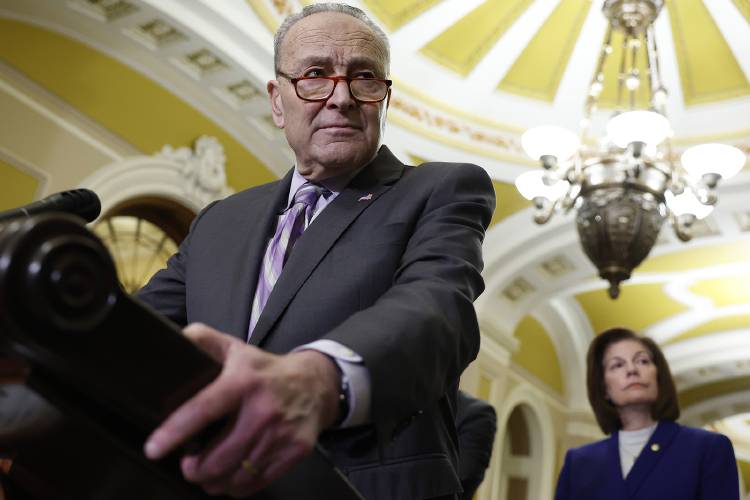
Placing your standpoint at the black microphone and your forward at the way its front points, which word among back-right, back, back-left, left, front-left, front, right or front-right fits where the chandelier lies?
front-left

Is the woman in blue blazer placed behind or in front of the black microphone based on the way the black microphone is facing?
in front

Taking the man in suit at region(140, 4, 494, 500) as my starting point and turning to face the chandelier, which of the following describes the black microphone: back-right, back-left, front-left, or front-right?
back-left

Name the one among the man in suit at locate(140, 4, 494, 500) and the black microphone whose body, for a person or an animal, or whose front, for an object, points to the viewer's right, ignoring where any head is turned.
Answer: the black microphone

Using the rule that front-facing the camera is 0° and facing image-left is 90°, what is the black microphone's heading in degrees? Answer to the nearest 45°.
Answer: approximately 270°

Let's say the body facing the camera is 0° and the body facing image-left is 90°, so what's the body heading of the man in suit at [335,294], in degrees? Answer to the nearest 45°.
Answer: approximately 45°

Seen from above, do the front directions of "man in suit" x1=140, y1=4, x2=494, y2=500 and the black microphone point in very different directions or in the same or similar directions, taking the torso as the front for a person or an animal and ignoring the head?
very different directions

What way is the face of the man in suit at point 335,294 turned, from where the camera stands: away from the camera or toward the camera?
toward the camera

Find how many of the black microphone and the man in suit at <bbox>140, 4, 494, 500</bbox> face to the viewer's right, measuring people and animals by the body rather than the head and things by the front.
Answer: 1

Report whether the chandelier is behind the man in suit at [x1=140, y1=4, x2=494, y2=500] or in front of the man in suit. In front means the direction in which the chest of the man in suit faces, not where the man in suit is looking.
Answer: behind
